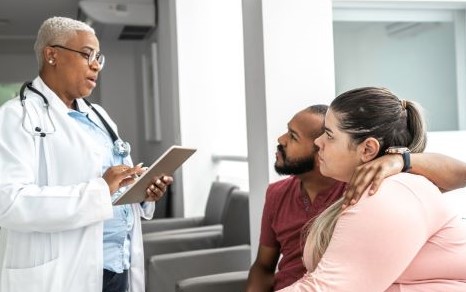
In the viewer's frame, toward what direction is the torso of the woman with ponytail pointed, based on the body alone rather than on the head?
to the viewer's left

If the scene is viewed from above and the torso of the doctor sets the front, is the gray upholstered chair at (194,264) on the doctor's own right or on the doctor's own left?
on the doctor's own left

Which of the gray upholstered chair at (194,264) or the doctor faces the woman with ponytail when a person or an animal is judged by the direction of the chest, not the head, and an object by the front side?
the doctor

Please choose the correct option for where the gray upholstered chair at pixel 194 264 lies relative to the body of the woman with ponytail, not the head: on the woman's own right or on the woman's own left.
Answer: on the woman's own right

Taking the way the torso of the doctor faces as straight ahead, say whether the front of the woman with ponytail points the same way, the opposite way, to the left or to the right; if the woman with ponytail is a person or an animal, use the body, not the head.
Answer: the opposite way

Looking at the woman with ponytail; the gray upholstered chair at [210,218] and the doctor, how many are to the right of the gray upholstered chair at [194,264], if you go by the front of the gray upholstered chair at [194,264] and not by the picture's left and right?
1

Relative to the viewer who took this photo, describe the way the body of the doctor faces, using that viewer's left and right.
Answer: facing the viewer and to the right of the viewer

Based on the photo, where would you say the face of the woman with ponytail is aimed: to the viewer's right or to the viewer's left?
to the viewer's left

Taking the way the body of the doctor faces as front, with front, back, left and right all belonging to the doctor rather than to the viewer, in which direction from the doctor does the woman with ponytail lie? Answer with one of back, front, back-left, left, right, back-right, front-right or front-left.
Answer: front
